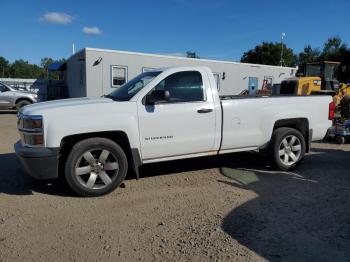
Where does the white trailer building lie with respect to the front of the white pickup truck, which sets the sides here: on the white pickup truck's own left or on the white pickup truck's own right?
on the white pickup truck's own right

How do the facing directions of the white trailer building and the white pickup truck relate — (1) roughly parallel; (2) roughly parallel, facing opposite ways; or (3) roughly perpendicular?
roughly perpendicular

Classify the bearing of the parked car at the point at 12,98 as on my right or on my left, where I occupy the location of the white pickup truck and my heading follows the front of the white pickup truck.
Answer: on my right

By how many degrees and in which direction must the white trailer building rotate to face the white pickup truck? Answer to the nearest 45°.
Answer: approximately 45° to its right

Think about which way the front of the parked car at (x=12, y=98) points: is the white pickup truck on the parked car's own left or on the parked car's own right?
on the parked car's own right

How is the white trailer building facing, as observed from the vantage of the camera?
facing the viewer and to the right of the viewer

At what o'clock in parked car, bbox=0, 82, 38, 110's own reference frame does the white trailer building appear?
The white trailer building is roughly at 12 o'clock from the parked car.

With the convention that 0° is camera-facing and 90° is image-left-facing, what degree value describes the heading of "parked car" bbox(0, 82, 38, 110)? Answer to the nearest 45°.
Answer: approximately 270°
